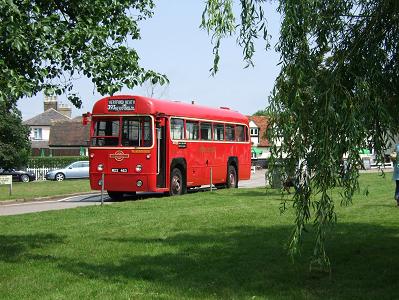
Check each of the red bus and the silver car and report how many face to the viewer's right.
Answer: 0

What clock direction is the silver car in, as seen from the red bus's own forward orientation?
The silver car is roughly at 4 o'clock from the red bus.

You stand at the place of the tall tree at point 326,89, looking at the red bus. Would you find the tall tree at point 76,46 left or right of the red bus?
left

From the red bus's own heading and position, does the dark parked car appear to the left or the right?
on its right

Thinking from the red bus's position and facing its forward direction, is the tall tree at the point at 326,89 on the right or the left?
on its left

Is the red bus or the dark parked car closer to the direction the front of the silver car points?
the dark parked car

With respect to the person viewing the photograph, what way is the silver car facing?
facing to the left of the viewer

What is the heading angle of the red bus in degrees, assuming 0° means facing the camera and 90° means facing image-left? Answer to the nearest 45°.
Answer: approximately 45°

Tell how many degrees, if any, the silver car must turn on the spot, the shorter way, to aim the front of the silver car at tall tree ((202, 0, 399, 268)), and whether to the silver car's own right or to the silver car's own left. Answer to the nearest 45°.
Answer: approximately 90° to the silver car's own left

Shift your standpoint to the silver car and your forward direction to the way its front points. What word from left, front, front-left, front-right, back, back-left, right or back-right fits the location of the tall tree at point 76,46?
left
